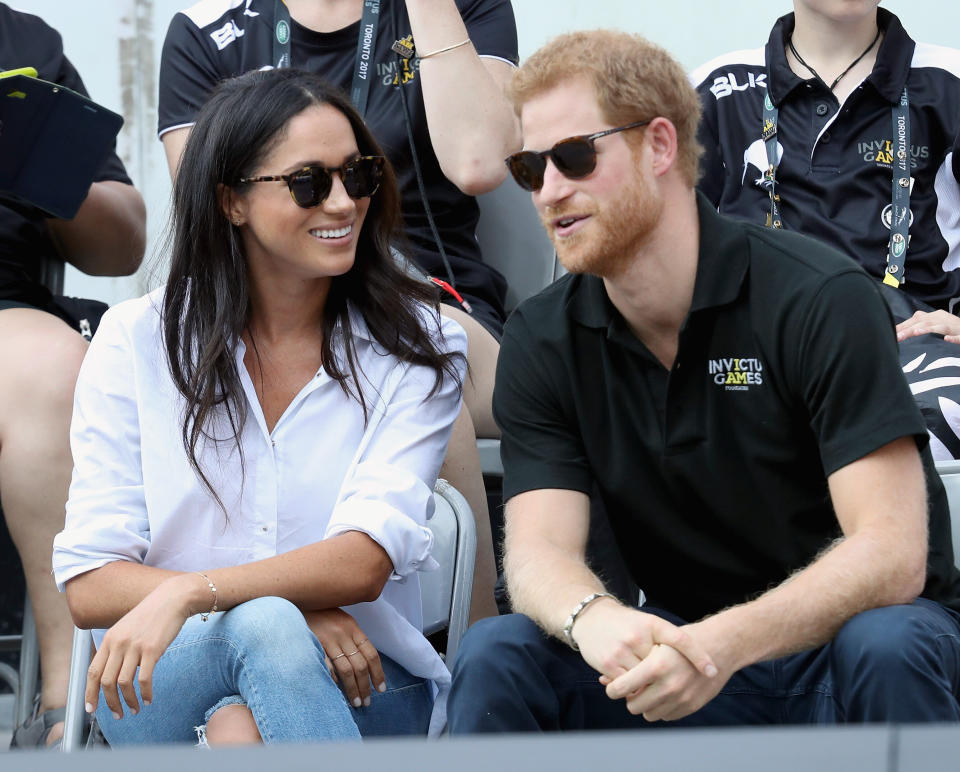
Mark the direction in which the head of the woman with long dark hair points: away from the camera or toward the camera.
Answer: toward the camera

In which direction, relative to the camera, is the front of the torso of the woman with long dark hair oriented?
toward the camera

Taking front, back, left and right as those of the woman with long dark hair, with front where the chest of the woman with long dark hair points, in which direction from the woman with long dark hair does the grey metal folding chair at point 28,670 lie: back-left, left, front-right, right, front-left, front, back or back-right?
back-right
